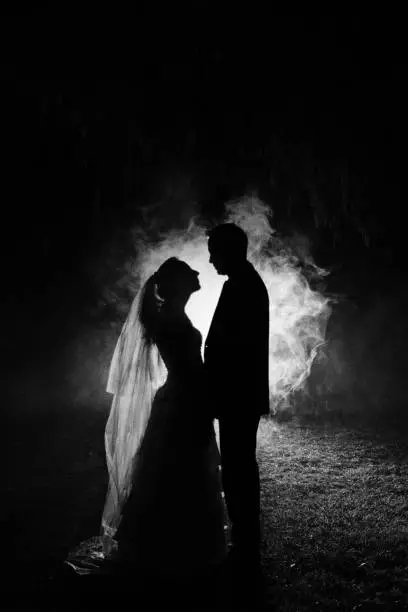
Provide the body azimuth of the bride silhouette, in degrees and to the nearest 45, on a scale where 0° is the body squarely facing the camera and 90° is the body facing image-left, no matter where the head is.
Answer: approximately 270°

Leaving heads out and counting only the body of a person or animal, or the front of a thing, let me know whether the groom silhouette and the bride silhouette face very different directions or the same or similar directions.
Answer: very different directions

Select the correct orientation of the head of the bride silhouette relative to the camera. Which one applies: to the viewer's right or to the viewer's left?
to the viewer's right

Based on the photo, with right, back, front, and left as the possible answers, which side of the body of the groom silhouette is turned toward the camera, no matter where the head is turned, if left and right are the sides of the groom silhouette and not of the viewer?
left

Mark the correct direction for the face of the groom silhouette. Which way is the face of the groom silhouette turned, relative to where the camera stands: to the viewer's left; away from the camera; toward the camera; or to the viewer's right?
to the viewer's left

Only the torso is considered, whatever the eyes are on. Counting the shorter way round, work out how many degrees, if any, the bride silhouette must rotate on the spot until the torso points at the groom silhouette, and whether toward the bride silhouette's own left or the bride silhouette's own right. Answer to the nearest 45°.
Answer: approximately 45° to the bride silhouette's own right

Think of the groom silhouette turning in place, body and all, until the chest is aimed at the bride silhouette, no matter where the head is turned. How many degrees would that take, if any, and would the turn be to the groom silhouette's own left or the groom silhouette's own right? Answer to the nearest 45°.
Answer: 0° — they already face them

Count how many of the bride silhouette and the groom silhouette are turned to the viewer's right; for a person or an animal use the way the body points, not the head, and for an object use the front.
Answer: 1
